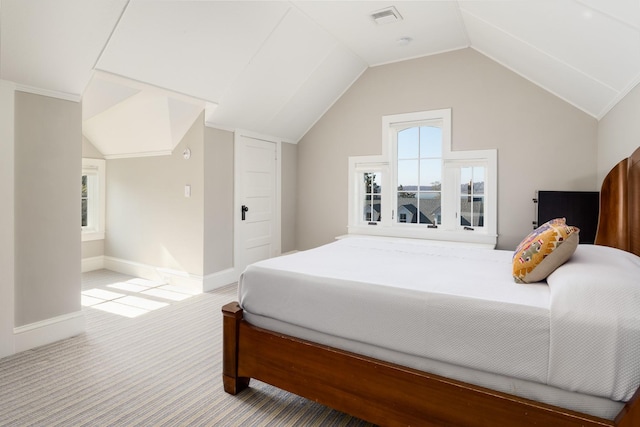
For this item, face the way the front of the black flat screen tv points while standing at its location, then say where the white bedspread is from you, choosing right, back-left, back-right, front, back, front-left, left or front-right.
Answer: front

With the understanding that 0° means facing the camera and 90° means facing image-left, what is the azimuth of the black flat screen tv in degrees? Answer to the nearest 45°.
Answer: approximately 0°

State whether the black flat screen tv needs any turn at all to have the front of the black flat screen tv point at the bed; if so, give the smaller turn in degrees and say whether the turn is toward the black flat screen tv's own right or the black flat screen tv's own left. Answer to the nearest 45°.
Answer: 0° — it already faces it

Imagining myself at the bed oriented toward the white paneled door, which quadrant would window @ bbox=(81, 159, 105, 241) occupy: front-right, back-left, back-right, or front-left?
front-left

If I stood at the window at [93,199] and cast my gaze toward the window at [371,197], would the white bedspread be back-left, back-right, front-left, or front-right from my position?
front-right

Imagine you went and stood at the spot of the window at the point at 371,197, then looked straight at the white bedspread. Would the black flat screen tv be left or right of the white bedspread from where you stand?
left

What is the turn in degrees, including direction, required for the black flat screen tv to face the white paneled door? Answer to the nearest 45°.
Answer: approximately 90° to its right

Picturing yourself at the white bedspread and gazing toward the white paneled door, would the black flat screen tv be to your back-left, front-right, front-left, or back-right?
front-right

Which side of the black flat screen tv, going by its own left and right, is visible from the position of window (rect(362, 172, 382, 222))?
right
